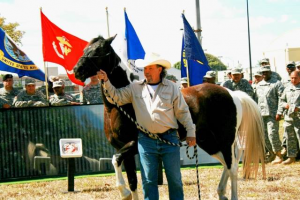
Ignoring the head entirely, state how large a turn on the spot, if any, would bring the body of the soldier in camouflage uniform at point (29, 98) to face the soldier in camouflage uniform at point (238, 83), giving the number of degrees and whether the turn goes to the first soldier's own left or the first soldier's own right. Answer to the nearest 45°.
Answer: approximately 90° to the first soldier's own left

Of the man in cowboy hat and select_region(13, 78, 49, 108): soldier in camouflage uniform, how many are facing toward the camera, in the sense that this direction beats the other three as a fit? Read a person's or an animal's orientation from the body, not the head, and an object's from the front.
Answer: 2

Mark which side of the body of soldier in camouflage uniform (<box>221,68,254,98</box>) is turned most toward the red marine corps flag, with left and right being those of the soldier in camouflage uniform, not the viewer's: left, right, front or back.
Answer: right

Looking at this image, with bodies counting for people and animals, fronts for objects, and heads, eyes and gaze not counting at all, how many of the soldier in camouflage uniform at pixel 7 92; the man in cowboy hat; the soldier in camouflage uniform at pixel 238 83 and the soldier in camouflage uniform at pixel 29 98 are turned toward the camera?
4

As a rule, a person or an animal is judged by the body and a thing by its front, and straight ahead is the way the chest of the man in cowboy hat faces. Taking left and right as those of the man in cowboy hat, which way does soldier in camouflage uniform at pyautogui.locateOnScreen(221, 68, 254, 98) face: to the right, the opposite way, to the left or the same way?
the same way

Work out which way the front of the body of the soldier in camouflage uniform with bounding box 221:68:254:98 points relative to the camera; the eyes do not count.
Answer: toward the camera

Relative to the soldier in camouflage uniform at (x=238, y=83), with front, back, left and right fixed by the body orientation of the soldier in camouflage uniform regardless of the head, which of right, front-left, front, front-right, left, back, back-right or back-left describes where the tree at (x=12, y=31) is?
back-right

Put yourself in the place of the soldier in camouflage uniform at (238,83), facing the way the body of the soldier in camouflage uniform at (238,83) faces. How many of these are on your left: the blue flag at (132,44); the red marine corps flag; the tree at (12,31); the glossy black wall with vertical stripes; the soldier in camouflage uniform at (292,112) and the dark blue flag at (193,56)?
1

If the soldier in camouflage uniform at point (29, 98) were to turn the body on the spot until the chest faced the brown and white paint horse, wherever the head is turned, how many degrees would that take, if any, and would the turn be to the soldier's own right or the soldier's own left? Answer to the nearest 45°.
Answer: approximately 45° to the soldier's own left

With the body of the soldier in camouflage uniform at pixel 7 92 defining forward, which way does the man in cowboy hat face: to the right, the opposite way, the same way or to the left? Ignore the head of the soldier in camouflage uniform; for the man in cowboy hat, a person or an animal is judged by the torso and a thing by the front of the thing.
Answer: the same way

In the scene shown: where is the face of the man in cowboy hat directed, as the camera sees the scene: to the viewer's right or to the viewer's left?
to the viewer's left

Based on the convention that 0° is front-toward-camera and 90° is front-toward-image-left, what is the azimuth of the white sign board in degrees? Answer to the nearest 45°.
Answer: approximately 0°

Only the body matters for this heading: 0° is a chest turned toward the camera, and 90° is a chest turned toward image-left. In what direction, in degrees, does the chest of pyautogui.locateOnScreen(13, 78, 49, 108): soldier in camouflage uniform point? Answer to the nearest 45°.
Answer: approximately 0°

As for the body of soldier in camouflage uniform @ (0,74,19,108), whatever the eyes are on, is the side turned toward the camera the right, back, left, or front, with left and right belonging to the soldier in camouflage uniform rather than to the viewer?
front
